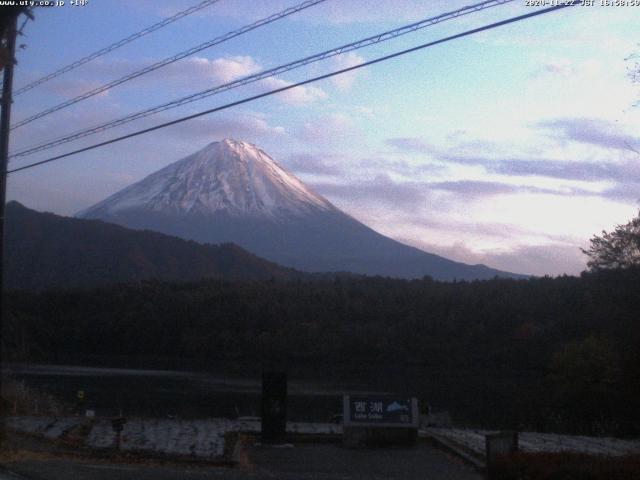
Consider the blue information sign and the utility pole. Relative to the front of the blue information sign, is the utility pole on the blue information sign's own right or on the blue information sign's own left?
on the blue information sign's own right

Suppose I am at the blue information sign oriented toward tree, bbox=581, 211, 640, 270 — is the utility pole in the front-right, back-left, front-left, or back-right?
back-left

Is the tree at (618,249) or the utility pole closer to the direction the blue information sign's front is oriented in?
the utility pole

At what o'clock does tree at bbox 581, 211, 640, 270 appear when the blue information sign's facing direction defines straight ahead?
The tree is roughly at 7 o'clock from the blue information sign.

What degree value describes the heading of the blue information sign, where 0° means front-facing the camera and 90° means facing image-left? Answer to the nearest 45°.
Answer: approximately 0°

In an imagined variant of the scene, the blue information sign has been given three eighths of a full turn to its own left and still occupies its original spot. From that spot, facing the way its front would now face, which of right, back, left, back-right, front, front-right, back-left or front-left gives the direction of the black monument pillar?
back-left
